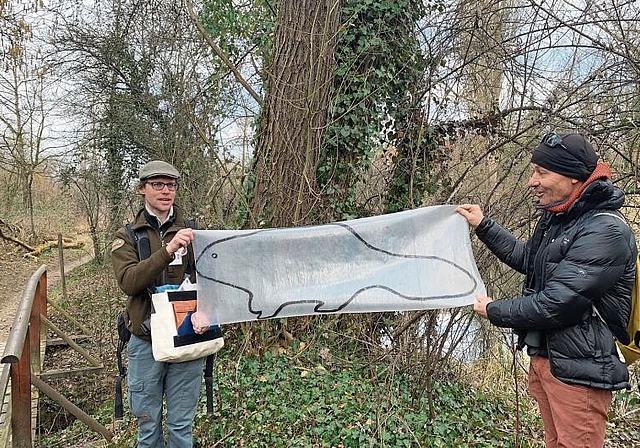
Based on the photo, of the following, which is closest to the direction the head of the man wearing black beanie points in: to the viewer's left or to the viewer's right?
to the viewer's left

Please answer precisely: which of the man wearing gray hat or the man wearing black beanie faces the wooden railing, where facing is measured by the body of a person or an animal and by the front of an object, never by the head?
the man wearing black beanie

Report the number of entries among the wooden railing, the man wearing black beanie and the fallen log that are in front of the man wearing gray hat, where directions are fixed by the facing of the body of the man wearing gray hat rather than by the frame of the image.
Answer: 1

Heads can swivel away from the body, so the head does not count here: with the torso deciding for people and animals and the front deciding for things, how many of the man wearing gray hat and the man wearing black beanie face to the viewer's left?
1

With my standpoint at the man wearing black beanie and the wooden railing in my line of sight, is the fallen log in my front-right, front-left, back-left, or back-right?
front-right

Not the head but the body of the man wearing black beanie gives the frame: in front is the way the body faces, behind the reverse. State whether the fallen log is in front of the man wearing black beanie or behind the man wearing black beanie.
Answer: in front

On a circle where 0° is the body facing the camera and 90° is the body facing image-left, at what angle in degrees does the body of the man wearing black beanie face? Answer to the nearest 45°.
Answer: approximately 90°

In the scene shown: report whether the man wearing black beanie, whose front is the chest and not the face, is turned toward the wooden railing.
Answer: yes

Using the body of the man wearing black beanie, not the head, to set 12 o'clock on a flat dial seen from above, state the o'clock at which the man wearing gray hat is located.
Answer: The man wearing gray hat is roughly at 12 o'clock from the man wearing black beanie.

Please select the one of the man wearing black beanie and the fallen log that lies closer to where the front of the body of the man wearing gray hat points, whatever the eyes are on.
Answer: the man wearing black beanie

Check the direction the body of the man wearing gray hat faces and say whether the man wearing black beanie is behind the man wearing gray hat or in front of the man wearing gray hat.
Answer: in front

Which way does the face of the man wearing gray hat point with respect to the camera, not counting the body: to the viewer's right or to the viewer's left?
to the viewer's right
